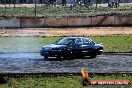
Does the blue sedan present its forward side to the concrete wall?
no
